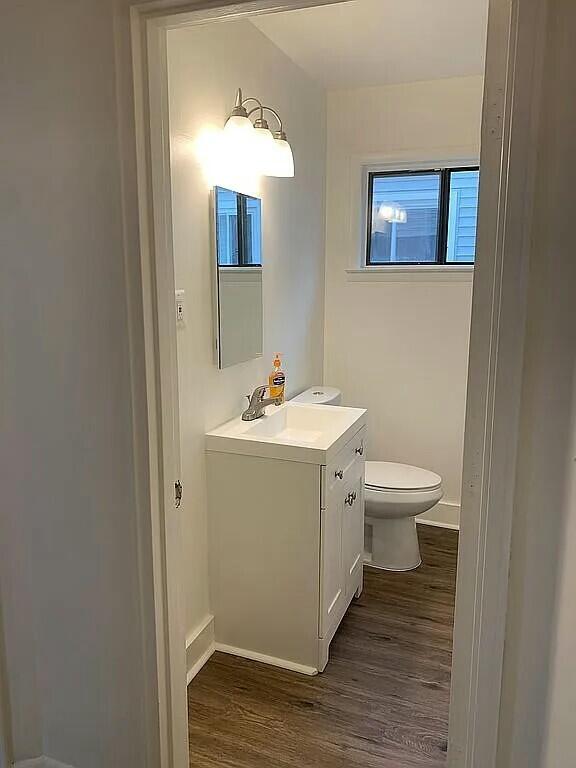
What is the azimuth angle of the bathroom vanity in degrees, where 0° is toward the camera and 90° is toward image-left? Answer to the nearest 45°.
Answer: approximately 270°

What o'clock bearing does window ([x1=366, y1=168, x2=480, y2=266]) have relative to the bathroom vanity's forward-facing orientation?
The window is roughly at 10 o'clock from the bathroom vanity.

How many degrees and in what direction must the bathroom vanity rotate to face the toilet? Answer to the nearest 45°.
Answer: approximately 45° to its left

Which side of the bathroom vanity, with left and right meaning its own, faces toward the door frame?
right
